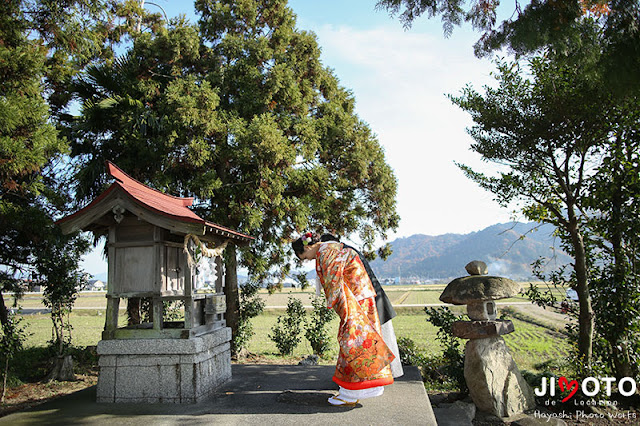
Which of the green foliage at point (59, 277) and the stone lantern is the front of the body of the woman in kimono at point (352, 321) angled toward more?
the green foliage

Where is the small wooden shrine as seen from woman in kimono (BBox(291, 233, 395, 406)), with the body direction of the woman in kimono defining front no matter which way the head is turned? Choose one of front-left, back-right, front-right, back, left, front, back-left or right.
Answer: front

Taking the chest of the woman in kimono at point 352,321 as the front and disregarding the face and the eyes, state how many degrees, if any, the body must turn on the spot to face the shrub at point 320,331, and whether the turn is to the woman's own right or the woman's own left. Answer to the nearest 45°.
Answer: approximately 90° to the woman's own right

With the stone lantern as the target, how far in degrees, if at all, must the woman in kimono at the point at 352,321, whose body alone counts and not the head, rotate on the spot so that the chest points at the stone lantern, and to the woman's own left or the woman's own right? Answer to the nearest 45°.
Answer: approximately 135° to the woman's own right

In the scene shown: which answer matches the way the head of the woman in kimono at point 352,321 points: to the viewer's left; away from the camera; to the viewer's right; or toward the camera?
to the viewer's left

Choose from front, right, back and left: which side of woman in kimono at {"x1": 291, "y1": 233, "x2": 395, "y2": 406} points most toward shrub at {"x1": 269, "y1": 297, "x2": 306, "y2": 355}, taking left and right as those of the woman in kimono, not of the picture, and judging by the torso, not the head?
right

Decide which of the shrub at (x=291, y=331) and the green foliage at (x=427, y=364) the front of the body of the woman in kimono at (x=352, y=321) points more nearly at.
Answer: the shrub

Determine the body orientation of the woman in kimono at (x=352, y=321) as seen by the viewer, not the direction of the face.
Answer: to the viewer's left

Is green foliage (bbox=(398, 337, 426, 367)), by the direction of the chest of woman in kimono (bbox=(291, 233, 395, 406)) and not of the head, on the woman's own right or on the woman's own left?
on the woman's own right
